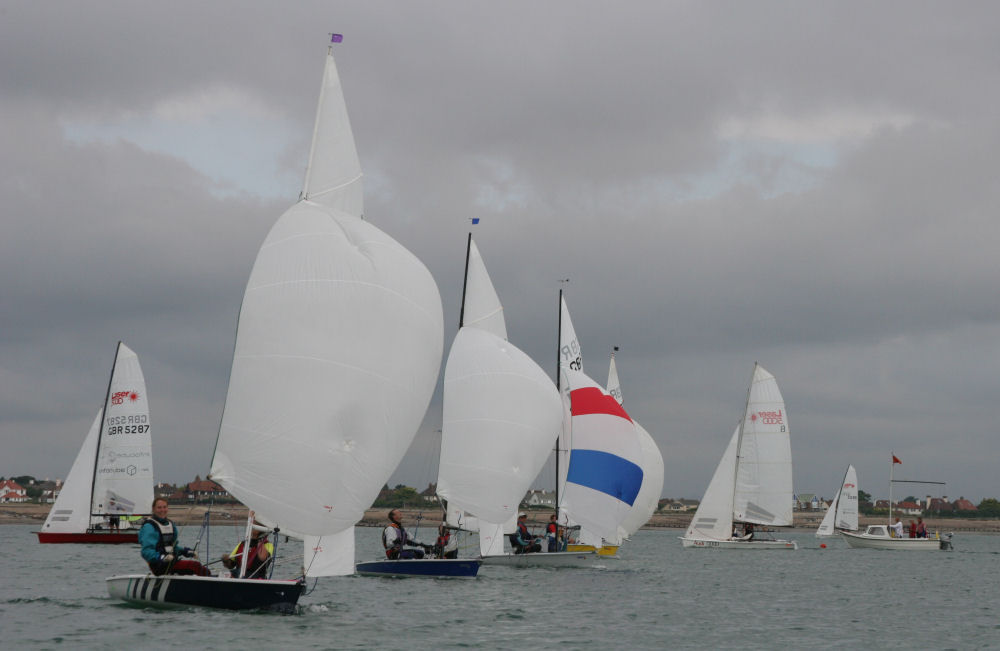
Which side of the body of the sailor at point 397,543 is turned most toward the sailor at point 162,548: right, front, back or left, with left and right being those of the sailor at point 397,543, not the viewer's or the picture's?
right

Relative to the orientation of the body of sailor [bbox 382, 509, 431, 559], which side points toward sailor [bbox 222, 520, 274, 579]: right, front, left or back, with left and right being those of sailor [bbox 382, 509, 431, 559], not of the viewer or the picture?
right

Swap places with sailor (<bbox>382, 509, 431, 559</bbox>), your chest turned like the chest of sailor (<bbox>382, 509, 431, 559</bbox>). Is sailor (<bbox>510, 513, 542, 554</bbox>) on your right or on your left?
on your left
